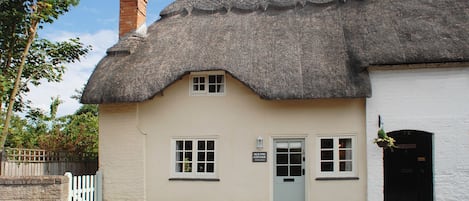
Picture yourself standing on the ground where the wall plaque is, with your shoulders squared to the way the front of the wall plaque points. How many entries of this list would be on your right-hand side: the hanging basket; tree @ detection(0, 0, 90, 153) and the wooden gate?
2

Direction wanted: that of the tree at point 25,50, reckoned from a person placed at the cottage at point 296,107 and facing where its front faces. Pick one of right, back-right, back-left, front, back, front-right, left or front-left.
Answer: right

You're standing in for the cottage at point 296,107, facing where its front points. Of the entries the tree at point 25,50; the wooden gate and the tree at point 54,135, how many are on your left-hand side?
0

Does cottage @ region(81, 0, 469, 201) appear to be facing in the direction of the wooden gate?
no

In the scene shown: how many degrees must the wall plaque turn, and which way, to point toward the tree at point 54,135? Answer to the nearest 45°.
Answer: approximately 135° to its right

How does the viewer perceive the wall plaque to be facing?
facing the viewer

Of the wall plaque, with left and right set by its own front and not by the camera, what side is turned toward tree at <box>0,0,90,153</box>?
right

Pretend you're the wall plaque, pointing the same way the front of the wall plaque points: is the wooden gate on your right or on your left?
on your right

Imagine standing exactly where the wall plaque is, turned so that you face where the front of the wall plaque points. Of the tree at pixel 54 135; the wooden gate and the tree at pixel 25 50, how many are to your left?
0
